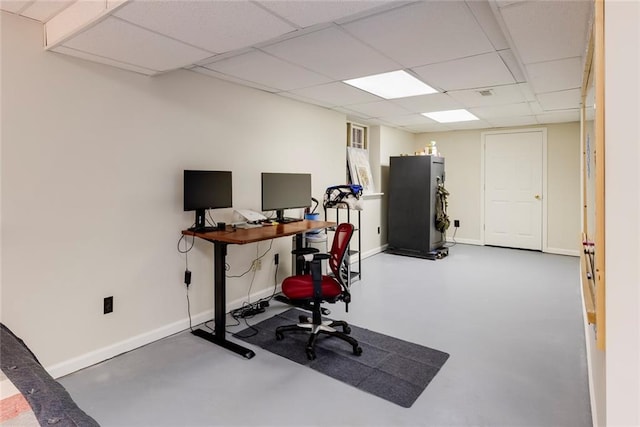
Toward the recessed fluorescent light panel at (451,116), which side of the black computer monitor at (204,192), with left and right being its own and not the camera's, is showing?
left

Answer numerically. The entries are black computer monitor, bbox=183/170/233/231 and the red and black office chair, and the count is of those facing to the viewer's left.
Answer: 1

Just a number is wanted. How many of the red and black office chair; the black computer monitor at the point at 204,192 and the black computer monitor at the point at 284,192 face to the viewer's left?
1

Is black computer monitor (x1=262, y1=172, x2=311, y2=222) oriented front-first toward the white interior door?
no

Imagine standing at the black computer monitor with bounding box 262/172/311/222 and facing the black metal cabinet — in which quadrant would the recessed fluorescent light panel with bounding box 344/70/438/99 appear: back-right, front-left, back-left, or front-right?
front-right

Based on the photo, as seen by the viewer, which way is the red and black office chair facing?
to the viewer's left

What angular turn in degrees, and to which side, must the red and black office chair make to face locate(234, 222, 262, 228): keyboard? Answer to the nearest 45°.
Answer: approximately 45° to its right

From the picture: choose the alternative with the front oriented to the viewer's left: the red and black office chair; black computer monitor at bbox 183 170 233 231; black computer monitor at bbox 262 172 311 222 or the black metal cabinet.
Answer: the red and black office chair

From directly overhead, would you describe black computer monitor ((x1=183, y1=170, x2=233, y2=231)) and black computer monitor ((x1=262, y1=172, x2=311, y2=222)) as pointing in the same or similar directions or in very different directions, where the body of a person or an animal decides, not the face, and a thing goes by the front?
same or similar directions

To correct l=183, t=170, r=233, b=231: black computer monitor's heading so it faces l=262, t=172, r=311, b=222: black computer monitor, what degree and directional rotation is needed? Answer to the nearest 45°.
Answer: approximately 90° to its left

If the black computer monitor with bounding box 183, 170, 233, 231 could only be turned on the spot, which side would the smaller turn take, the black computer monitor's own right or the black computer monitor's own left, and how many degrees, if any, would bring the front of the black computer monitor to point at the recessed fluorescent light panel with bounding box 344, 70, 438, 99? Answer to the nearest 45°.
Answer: approximately 45° to the black computer monitor's own left

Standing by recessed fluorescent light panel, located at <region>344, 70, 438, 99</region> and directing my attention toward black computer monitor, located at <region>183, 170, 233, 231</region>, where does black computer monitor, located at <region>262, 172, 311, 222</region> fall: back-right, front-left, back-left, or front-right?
front-right
